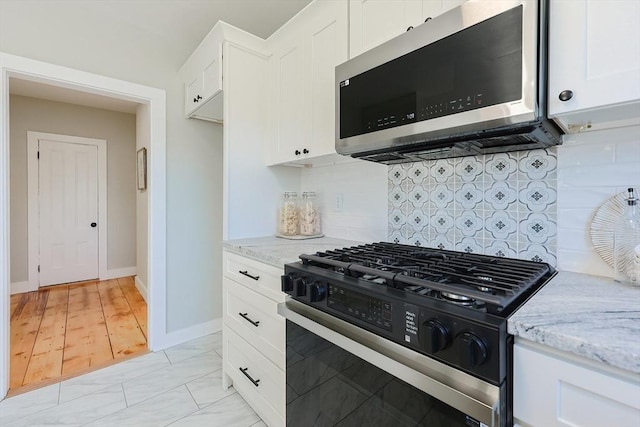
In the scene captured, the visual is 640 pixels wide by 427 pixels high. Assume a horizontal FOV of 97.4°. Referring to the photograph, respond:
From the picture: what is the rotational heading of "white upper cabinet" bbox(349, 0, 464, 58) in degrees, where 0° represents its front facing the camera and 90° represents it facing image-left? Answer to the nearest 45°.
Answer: approximately 45°

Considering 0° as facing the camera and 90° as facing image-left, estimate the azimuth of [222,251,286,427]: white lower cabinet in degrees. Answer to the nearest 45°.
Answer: approximately 45°

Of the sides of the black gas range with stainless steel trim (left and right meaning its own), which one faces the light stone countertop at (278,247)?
right

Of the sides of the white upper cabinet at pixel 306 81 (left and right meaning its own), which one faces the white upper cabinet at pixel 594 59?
left

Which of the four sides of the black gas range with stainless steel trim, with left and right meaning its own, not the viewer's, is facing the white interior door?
right

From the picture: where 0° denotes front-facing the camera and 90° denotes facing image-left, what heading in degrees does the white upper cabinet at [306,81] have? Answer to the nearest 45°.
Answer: approximately 45°
